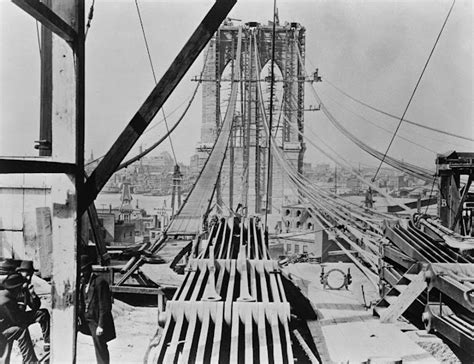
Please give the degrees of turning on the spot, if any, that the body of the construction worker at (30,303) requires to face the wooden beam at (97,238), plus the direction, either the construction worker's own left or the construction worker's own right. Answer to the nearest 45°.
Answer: approximately 90° to the construction worker's own left

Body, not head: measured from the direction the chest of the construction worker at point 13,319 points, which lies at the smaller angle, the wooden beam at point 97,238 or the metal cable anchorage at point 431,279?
the metal cable anchorage

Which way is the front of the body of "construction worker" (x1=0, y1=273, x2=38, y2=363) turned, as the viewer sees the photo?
to the viewer's right

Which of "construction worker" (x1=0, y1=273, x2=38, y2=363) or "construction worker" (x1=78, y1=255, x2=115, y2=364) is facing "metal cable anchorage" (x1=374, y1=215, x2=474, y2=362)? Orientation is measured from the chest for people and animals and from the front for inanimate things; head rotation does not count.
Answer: "construction worker" (x1=0, y1=273, x2=38, y2=363)

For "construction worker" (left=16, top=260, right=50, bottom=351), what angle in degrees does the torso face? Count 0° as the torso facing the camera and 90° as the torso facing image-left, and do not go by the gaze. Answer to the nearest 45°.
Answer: approximately 315°

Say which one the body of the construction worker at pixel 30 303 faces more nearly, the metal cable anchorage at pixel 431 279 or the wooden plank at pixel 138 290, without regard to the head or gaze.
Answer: the metal cable anchorage

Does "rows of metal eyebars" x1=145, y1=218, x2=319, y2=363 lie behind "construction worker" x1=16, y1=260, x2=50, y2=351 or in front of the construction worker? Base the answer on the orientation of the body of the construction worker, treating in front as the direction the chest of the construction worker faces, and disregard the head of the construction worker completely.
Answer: in front

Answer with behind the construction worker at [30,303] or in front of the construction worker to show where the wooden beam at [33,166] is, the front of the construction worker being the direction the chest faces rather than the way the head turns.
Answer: in front
